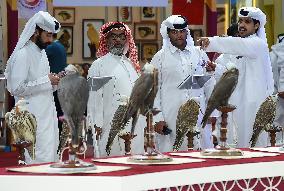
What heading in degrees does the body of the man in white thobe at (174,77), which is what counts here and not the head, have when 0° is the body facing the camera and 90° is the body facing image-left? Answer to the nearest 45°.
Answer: approximately 0°

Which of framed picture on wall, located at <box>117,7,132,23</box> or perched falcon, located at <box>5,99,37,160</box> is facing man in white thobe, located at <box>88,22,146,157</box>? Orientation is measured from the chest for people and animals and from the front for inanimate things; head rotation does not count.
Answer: the framed picture on wall

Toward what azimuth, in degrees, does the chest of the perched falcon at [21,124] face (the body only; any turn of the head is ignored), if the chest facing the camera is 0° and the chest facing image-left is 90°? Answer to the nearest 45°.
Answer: approximately 45°

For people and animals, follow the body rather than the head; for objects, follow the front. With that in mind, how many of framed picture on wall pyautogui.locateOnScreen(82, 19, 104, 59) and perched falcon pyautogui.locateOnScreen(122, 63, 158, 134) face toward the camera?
1

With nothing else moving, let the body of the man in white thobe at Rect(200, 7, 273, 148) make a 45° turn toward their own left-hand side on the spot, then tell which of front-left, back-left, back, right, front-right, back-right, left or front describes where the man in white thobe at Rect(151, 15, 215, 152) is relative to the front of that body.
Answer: right

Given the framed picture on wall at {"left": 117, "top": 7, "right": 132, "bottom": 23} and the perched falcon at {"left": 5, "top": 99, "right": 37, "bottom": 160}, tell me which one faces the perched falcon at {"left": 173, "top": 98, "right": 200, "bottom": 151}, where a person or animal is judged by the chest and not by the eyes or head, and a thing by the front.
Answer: the framed picture on wall

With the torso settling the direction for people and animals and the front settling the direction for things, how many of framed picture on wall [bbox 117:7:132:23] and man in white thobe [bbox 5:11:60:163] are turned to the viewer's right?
1

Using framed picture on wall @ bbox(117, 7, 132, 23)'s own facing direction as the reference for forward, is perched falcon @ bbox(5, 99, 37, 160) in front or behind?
in front

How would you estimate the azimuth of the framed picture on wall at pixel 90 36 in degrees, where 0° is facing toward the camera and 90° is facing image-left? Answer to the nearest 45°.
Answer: approximately 0°

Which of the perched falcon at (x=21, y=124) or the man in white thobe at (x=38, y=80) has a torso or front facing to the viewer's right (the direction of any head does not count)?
the man in white thobe

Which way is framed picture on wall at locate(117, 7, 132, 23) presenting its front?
toward the camera

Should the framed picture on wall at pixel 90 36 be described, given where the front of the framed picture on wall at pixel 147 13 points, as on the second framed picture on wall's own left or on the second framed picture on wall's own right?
on the second framed picture on wall's own right

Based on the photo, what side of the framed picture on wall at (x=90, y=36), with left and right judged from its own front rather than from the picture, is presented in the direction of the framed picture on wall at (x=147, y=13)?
left
